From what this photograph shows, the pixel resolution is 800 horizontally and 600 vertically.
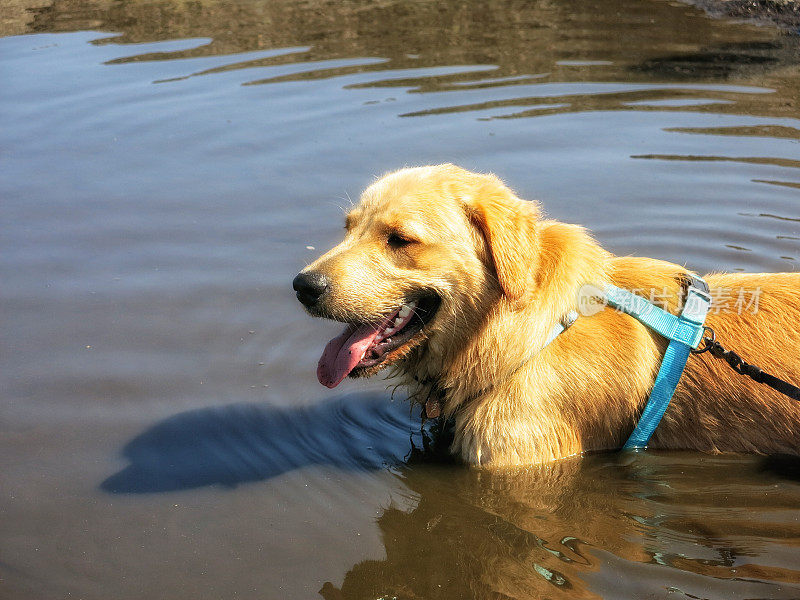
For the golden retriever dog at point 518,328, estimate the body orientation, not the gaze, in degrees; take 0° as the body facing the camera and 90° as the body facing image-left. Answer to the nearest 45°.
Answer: approximately 90°
